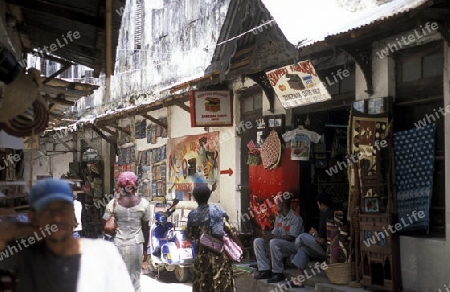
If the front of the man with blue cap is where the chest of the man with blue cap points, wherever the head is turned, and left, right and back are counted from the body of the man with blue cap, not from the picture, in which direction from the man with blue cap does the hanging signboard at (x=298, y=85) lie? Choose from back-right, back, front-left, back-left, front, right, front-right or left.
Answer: back-left

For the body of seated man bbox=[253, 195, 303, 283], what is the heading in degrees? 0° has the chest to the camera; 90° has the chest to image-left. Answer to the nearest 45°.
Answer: approximately 45°

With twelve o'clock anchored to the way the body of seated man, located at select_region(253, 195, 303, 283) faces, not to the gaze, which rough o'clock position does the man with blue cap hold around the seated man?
The man with blue cap is roughly at 11 o'clock from the seated man.

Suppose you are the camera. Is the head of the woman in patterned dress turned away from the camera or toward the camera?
away from the camera

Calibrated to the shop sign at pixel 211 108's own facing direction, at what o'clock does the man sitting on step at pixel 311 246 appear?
The man sitting on step is roughly at 11 o'clock from the shop sign.

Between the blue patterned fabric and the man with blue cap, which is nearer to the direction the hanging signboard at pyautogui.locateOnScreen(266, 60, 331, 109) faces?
the man with blue cap

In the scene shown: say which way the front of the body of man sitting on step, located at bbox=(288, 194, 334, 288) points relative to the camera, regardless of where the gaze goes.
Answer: to the viewer's left

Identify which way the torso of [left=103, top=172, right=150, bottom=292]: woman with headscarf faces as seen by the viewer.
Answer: away from the camera

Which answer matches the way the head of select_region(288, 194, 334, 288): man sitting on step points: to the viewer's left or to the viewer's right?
to the viewer's left
